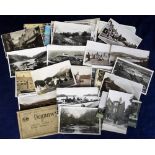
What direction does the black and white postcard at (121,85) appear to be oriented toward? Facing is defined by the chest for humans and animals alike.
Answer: toward the camera

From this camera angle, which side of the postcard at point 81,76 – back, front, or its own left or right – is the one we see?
front

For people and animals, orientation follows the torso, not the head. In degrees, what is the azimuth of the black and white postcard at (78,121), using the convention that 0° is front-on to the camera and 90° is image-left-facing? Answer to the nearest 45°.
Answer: approximately 0°

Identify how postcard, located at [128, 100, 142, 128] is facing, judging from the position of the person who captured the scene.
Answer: facing the viewer

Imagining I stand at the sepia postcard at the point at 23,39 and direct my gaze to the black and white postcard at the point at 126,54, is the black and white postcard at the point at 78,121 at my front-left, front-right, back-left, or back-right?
front-right

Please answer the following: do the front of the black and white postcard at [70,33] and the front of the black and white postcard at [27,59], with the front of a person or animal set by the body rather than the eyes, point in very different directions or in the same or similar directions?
same or similar directions

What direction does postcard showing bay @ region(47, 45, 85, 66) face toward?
toward the camera

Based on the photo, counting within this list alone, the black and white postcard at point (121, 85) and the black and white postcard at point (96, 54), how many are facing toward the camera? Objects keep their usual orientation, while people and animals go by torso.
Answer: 2
